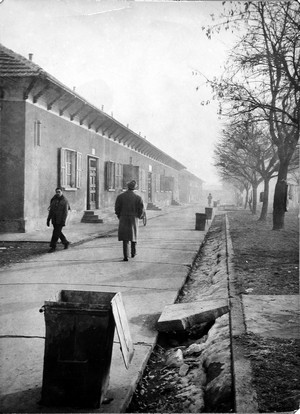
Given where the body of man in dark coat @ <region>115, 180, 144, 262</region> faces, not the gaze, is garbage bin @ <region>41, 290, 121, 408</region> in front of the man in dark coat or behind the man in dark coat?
behind

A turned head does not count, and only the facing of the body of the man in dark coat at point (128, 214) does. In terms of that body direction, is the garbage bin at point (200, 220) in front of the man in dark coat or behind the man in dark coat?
in front

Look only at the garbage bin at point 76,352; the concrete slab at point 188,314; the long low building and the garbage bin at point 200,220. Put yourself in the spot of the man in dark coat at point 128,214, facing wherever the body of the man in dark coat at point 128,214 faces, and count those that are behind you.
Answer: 2

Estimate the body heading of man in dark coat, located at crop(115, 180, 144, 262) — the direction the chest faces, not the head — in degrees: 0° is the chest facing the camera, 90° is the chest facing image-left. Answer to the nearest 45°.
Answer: approximately 180°

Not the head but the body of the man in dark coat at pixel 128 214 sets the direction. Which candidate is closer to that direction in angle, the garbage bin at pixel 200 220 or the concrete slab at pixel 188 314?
the garbage bin

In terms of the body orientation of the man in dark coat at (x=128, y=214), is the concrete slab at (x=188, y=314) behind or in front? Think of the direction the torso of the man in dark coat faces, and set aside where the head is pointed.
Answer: behind
